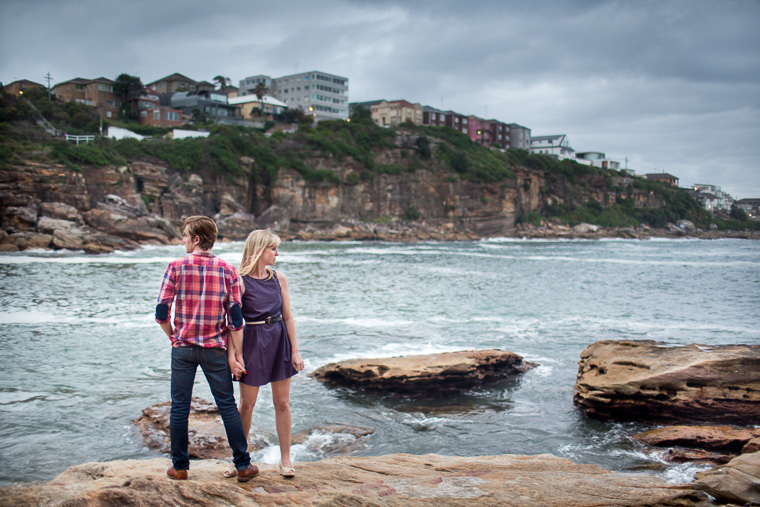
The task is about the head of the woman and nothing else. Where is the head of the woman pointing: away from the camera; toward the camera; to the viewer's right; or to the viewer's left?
to the viewer's right

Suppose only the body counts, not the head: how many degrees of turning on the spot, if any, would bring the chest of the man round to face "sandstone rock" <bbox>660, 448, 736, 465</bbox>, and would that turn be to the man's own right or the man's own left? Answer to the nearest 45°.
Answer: approximately 90° to the man's own right

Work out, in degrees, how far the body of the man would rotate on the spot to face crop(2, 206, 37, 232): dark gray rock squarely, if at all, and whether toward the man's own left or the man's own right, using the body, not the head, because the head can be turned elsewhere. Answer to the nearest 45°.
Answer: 0° — they already face it

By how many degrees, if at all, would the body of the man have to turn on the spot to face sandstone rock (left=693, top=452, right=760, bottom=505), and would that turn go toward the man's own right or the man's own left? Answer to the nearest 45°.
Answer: approximately 90° to the man's own right

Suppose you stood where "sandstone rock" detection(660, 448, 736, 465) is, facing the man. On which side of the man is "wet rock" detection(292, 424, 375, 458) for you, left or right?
right

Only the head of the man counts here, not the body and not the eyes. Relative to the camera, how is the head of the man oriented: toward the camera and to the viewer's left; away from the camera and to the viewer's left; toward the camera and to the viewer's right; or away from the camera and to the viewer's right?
away from the camera and to the viewer's left

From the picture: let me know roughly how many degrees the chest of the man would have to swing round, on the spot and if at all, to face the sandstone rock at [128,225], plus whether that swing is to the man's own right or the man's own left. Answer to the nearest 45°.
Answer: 0° — they already face it

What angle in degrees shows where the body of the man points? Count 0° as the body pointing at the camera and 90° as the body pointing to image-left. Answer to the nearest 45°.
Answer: approximately 180°

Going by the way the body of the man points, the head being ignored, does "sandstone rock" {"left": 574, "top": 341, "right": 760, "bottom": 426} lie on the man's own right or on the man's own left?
on the man's own right
